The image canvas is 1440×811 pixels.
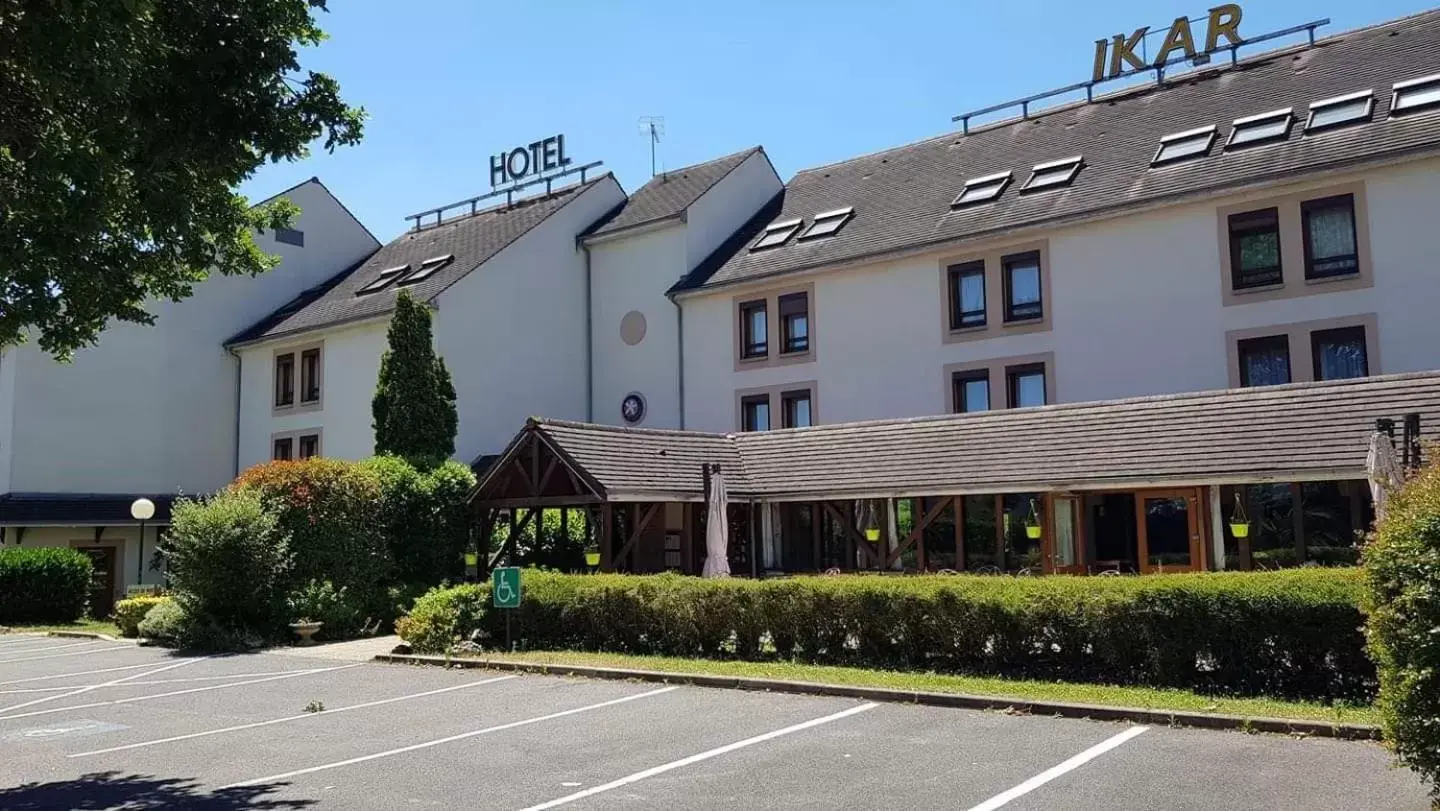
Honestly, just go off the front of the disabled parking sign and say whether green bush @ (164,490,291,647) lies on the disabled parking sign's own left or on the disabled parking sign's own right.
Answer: on the disabled parking sign's own right

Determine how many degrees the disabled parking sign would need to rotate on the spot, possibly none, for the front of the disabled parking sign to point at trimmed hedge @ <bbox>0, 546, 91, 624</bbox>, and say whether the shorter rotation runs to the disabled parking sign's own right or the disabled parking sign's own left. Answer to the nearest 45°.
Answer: approximately 135° to the disabled parking sign's own right

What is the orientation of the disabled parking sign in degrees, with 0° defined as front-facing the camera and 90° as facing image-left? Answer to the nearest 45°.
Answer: approximately 0°

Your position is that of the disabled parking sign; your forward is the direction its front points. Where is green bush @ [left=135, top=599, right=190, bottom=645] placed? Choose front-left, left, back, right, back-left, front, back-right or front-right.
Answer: back-right

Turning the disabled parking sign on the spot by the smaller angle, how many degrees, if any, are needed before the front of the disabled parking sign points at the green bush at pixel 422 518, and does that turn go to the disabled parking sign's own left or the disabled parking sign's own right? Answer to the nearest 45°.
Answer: approximately 180°

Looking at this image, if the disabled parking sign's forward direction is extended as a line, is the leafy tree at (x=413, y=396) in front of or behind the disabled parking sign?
behind

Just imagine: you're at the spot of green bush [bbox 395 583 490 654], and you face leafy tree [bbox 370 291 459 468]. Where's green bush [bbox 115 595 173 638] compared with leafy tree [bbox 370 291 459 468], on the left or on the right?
left

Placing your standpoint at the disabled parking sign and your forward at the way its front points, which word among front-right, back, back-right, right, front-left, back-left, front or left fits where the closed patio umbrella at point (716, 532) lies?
back-left

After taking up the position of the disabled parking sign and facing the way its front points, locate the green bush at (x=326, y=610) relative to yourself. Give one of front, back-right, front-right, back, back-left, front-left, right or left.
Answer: back-right

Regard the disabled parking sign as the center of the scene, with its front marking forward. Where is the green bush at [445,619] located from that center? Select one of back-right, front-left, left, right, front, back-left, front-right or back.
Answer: back-right

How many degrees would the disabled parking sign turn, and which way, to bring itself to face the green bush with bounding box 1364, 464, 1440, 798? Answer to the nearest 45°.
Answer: approximately 45° to its left
